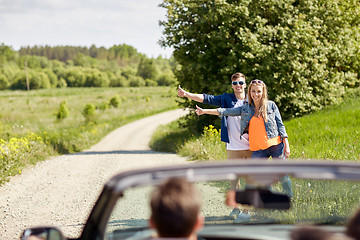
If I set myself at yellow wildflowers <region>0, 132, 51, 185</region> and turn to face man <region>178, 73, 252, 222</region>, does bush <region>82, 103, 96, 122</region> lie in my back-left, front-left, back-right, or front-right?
back-left

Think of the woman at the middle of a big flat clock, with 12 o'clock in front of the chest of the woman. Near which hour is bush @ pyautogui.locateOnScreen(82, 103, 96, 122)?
The bush is roughly at 5 o'clock from the woman.

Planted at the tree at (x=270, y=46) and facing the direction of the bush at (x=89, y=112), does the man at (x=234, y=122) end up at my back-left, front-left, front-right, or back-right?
back-left

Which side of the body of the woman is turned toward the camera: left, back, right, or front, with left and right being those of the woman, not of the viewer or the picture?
front

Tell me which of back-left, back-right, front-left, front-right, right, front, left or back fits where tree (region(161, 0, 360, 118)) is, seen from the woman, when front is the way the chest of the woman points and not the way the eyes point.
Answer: back

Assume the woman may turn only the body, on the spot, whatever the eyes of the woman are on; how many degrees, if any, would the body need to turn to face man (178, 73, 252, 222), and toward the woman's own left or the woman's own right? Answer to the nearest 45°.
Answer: approximately 135° to the woman's own right

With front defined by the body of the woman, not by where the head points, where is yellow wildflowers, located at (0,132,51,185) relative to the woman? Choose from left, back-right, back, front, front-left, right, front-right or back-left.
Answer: back-right
